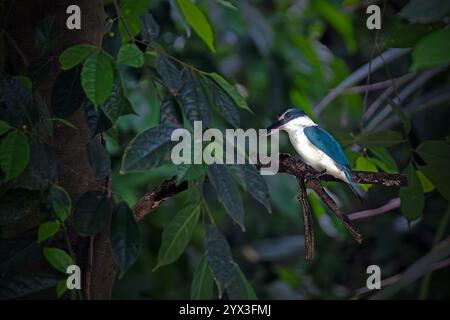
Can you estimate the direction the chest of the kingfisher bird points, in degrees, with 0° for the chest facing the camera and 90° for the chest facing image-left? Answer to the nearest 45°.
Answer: approximately 90°

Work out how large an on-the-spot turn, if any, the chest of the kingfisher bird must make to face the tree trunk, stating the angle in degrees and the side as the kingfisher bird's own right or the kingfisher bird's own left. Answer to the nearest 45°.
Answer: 0° — it already faces it
